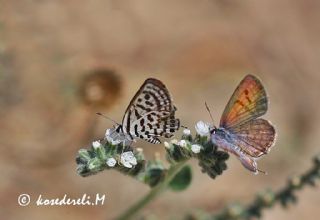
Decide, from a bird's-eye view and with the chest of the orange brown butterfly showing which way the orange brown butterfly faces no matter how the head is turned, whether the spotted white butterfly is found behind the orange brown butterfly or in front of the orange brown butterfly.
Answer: in front

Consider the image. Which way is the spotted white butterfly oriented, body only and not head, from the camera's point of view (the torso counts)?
to the viewer's left

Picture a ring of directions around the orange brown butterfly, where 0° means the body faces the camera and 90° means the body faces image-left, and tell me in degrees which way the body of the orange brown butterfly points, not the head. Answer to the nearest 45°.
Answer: approximately 90°

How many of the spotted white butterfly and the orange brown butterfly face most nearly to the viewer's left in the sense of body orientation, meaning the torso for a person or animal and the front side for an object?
2

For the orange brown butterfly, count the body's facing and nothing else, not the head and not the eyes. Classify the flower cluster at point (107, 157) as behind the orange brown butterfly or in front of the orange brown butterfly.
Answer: in front
